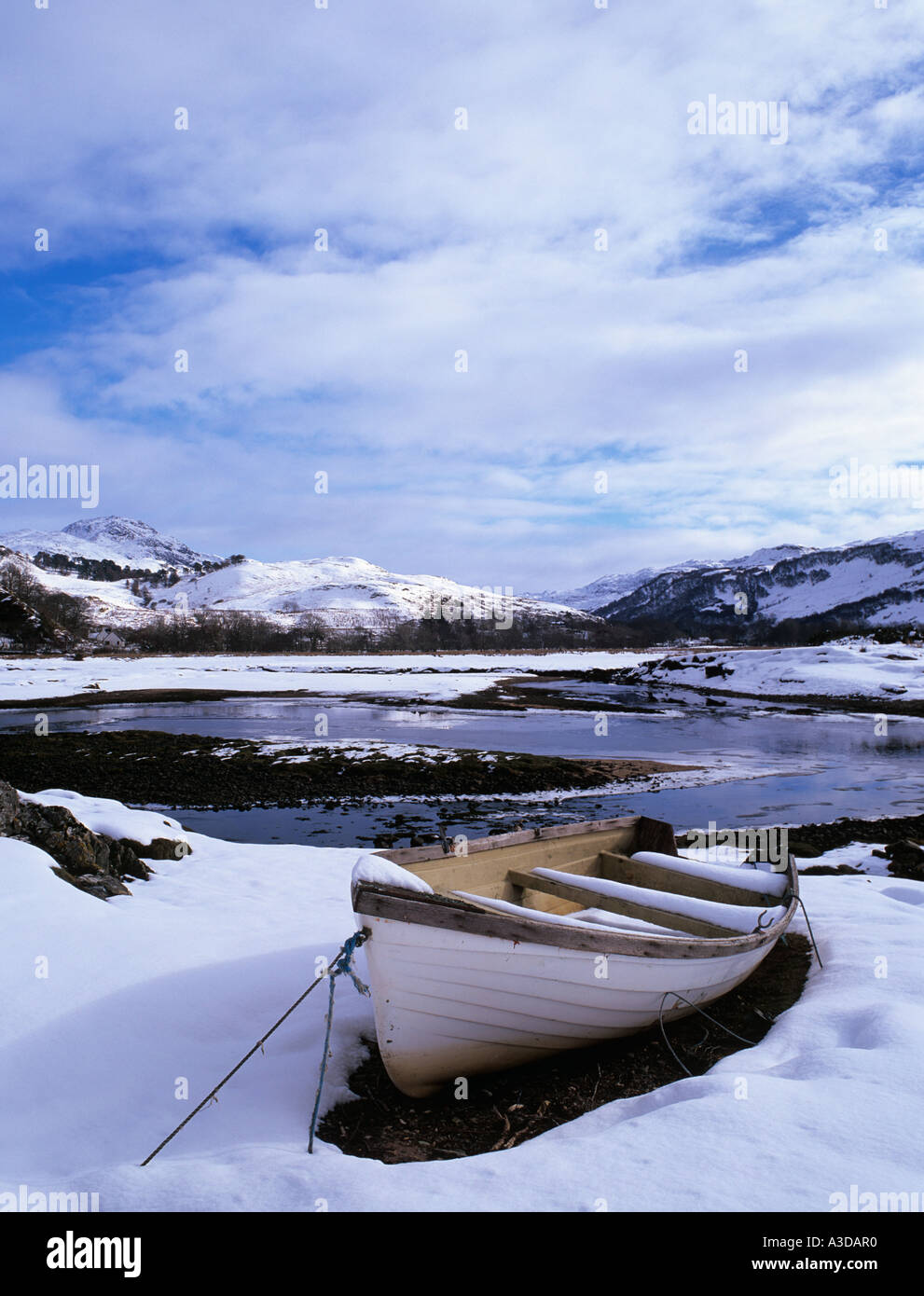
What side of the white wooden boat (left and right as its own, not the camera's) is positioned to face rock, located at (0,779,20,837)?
right

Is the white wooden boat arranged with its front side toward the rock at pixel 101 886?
no

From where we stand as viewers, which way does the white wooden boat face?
facing the viewer and to the left of the viewer

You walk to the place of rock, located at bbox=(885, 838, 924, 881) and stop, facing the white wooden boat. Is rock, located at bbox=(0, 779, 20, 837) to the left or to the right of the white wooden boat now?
right

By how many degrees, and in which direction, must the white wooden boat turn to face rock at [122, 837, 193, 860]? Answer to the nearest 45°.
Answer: approximately 90° to its right
